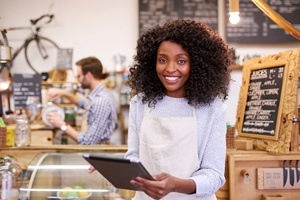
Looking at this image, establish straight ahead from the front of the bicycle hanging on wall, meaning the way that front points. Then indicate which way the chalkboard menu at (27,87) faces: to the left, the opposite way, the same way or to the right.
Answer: to the right

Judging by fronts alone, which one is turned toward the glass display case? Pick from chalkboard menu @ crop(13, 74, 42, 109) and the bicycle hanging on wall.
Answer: the chalkboard menu

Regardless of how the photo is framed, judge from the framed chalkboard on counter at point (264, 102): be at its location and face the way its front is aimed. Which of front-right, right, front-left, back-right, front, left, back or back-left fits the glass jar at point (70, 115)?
right

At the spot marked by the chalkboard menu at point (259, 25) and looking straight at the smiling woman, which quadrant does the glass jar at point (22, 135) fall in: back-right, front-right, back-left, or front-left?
front-right

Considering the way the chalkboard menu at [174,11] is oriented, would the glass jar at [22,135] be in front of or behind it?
in front

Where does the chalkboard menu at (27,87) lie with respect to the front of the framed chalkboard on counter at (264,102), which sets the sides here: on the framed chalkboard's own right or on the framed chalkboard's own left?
on the framed chalkboard's own right

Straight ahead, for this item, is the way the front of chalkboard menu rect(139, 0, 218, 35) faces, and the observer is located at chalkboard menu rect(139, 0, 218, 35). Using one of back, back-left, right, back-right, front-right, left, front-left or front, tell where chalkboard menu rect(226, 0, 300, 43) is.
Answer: left

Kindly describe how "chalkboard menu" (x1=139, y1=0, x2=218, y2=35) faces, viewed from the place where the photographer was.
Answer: facing the viewer

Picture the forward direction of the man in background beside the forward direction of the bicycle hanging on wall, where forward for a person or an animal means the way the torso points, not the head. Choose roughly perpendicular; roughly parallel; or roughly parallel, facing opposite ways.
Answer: roughly parallel, facing opposite ways

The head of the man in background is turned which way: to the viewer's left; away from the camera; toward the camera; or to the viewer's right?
to the viewer's left

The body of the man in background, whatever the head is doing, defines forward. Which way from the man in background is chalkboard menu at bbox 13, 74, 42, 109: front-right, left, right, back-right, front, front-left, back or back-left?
front-right

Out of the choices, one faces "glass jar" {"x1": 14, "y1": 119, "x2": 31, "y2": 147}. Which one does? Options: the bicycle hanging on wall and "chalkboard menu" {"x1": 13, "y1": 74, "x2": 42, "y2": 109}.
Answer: the chalkboard menu

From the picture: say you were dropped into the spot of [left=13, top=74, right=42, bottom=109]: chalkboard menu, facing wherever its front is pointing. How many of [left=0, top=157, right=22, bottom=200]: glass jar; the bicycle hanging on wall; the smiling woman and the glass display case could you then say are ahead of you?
3

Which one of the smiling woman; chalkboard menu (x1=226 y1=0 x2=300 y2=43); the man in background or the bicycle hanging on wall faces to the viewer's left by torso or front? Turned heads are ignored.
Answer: the man in background

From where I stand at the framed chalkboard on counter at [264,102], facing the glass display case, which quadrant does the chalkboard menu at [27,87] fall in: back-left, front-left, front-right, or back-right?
front-right

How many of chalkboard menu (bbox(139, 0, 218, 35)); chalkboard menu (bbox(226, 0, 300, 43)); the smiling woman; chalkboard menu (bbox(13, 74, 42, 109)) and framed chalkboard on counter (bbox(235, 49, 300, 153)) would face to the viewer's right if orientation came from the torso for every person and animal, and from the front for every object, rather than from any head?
0

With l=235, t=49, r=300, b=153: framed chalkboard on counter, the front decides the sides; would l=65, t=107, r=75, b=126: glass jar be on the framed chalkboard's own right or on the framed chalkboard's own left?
on the framed chalkboard's own right

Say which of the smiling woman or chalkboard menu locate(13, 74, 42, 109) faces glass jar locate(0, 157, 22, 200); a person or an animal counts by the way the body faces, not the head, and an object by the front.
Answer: the chalkboard menu

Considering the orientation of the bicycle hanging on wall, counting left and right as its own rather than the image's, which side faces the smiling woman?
right

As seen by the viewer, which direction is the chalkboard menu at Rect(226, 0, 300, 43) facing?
toward the camera

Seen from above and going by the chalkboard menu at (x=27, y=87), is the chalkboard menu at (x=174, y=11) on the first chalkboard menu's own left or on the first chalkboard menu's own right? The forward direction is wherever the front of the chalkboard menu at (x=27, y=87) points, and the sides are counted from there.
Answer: on the first chalkboard menu's own left
